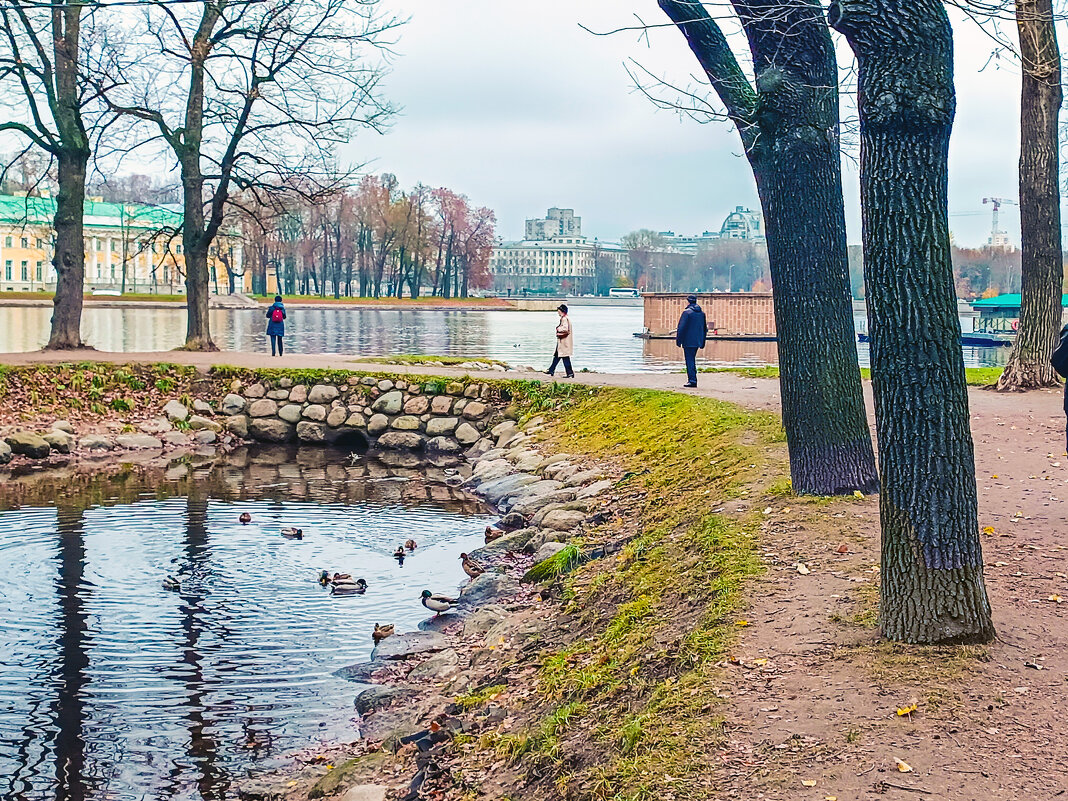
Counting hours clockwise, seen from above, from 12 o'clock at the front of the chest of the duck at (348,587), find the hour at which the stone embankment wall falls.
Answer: The stone embankment wall is roughly at 9 o'clock from the duck.

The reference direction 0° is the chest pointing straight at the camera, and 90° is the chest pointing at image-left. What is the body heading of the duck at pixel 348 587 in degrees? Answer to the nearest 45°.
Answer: approximately 270°

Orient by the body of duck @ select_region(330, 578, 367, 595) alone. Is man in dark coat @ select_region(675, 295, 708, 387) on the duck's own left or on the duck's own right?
on the duck's own left

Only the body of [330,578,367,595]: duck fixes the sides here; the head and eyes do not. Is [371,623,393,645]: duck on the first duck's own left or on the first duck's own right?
on the first duck's own right

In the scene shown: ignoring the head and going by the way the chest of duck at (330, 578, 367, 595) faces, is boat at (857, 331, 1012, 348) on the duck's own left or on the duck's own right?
on the duck's own left

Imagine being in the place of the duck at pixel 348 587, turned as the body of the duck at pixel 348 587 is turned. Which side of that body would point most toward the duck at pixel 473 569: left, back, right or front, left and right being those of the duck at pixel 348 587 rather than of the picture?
front

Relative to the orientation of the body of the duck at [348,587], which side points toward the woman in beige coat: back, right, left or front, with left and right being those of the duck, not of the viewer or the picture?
left

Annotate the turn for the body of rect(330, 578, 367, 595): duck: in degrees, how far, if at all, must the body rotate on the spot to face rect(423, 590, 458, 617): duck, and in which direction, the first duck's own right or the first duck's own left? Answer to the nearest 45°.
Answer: approximately 45° to the first duck's own right
